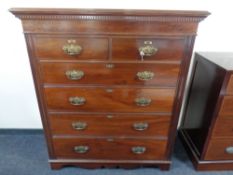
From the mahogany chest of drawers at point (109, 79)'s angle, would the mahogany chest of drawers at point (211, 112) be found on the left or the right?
on its left

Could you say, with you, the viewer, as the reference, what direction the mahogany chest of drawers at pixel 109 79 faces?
facing the viewer
